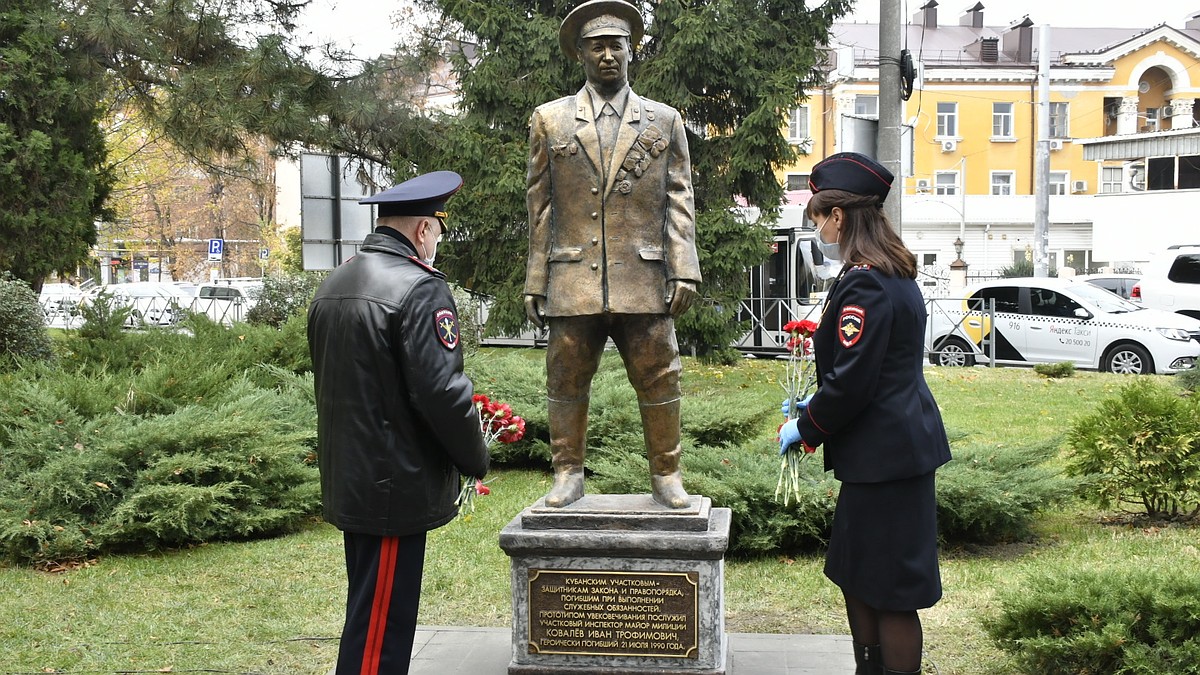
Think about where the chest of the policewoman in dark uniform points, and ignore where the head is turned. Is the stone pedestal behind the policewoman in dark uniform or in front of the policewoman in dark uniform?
in front

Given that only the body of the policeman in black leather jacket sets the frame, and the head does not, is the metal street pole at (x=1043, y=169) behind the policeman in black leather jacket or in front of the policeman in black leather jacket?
in front

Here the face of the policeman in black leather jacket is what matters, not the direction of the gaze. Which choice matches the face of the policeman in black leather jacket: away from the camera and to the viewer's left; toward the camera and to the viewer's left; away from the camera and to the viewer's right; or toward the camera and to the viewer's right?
away from the camera and to the viewer's right

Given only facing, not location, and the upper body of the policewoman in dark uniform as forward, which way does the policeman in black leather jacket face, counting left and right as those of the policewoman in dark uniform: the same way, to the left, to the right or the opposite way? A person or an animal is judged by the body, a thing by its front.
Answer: to the right

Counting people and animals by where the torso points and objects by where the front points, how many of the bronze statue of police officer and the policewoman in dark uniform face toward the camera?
1

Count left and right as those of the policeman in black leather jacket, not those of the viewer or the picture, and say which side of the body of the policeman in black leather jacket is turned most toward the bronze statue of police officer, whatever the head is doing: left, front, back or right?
front

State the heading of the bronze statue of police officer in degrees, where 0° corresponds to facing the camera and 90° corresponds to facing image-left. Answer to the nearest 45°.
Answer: approximately 0°

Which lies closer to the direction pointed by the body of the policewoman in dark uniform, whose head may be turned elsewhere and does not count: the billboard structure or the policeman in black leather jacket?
the policeman in black leather jacket

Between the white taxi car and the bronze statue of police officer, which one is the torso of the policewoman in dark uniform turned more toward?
the bronze statue of police officer

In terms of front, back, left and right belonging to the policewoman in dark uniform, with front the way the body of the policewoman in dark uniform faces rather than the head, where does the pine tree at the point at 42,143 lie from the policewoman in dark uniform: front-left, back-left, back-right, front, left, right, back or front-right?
front-right

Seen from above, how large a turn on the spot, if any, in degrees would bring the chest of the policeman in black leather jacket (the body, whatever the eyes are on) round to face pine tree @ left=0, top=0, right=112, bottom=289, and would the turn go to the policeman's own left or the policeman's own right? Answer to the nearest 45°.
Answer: approximately 45° to the policeman's own left

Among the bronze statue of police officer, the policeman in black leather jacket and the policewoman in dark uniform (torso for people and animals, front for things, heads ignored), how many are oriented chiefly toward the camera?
1

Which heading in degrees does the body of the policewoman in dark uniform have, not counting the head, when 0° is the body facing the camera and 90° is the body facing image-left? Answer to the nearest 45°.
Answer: approximately 90°

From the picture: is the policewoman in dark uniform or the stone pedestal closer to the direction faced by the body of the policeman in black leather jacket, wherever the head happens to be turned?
the stone pedestal
